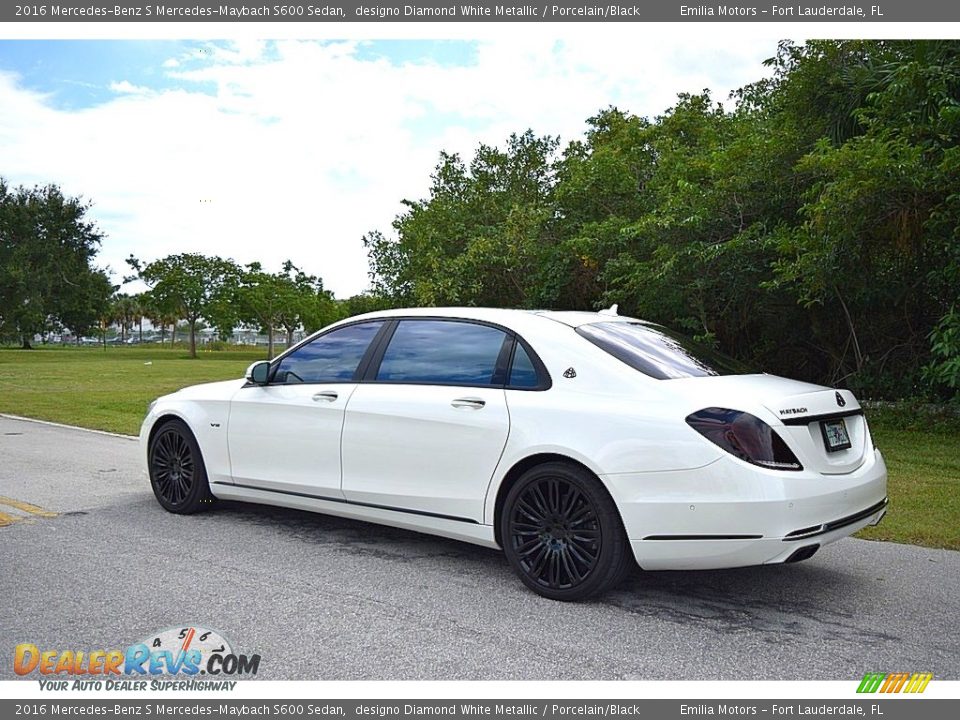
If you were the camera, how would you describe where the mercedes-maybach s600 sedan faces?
facing away from the viewer and to the left of the viewer
